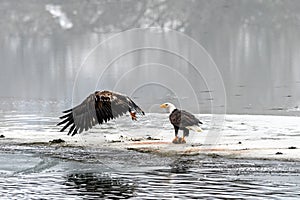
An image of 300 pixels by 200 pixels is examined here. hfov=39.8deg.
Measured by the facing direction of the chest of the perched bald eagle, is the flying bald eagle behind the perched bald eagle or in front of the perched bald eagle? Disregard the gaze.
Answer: in front

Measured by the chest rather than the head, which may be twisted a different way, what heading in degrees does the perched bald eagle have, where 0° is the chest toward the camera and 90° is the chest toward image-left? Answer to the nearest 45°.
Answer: approximately 90°
